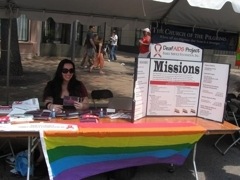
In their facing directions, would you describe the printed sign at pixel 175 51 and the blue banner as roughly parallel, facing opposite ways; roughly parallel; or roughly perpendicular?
roughly parallel

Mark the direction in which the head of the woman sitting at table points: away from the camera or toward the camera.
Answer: toward the camera

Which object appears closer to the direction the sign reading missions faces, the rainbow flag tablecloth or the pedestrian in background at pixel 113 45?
the rainbow flag tablecloth

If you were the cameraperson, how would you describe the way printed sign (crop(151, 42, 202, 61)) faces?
facing the viewer
